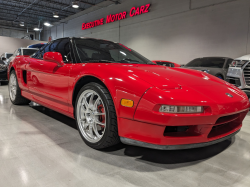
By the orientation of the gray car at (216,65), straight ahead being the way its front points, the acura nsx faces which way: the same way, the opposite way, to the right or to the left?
to the left

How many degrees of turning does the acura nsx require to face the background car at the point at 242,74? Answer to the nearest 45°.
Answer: approximately 90° to its left

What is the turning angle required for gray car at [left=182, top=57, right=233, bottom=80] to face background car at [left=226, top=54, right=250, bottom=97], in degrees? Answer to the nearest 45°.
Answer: approximately 45° to its left

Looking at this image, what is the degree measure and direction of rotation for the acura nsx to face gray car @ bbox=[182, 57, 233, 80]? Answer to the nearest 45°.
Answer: approximately 90° to its left

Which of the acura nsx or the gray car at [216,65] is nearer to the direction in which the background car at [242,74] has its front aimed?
the acura nsx

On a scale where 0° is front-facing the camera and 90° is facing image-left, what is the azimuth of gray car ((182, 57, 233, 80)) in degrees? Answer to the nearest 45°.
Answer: approximately 45°
